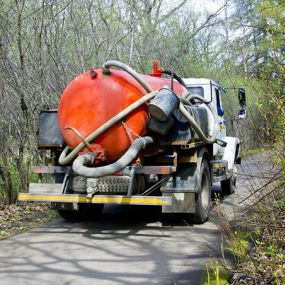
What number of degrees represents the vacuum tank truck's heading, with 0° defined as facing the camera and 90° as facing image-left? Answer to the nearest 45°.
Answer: approximately 225°
